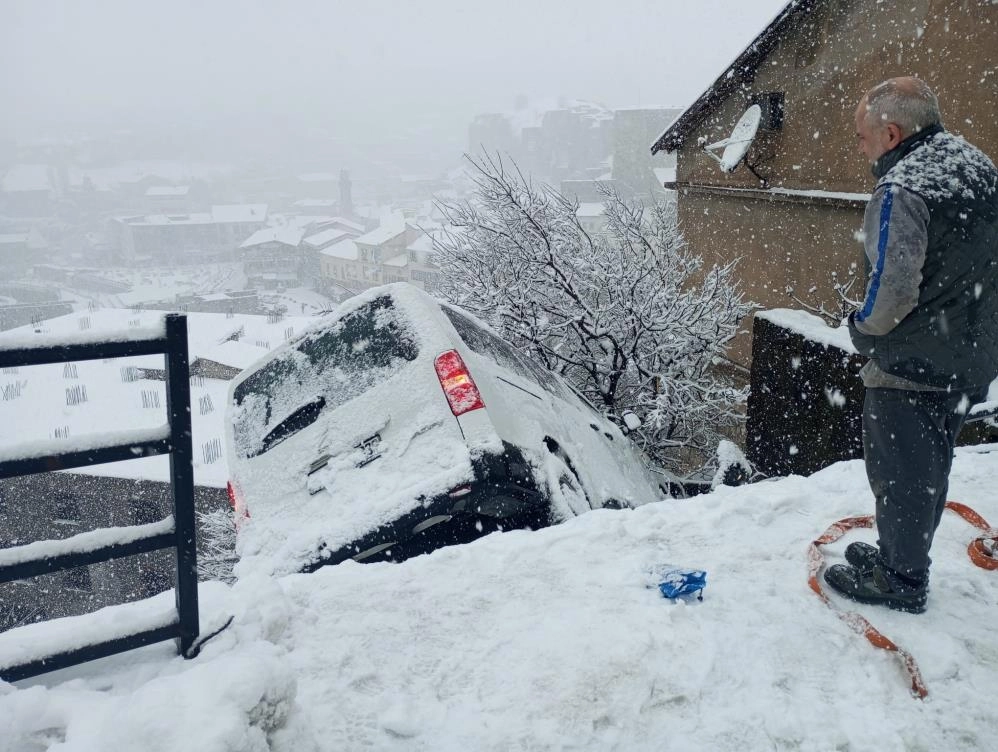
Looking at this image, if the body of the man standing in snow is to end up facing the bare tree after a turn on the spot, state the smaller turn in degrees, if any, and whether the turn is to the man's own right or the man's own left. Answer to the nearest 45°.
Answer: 0° — they already face it

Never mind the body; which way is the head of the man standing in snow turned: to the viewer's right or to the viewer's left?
to the viewer's left

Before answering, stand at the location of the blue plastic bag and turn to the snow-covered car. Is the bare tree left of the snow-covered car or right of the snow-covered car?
right

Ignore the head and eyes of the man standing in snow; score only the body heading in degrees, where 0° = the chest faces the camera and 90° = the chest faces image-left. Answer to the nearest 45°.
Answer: approximately 135°

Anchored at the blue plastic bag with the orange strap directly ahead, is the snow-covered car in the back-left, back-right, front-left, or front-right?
back-left
